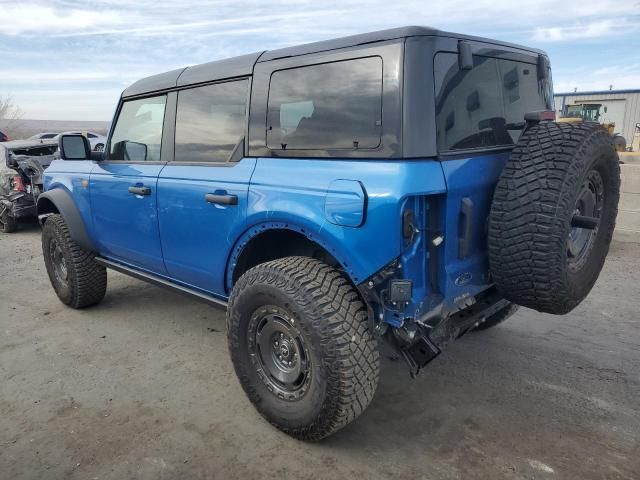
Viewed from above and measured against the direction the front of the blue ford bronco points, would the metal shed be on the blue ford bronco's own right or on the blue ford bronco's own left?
on the blue ford bronco's own right

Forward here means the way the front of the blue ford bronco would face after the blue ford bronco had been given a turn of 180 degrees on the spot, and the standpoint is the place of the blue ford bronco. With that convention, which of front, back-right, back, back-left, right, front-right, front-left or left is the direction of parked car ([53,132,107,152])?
back

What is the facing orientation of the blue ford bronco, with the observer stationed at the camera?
facing away from the viewer and to the left of the viewer

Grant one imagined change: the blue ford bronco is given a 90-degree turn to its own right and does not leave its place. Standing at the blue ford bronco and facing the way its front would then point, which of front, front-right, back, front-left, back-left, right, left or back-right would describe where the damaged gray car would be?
left
